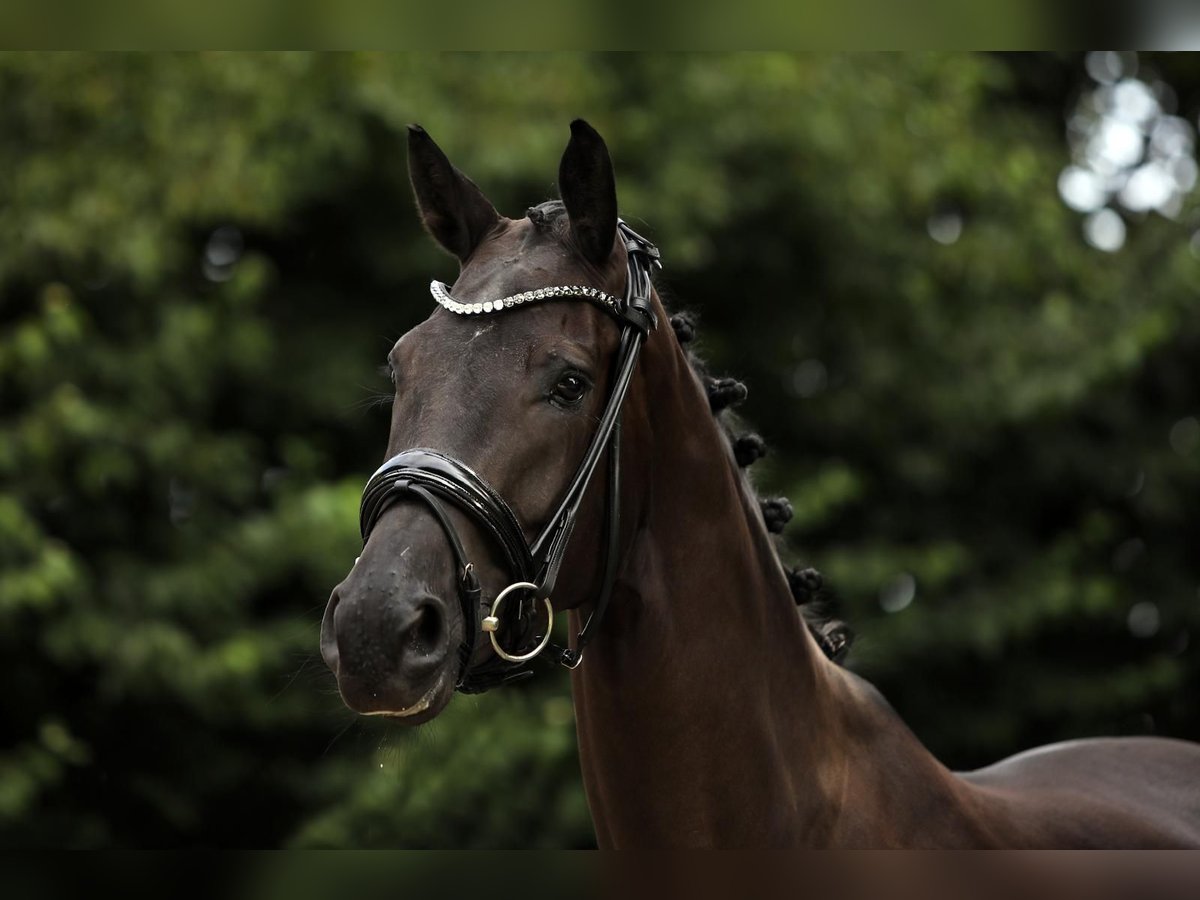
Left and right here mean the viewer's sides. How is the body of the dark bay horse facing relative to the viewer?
facing the viewer and to the left of the viewer
